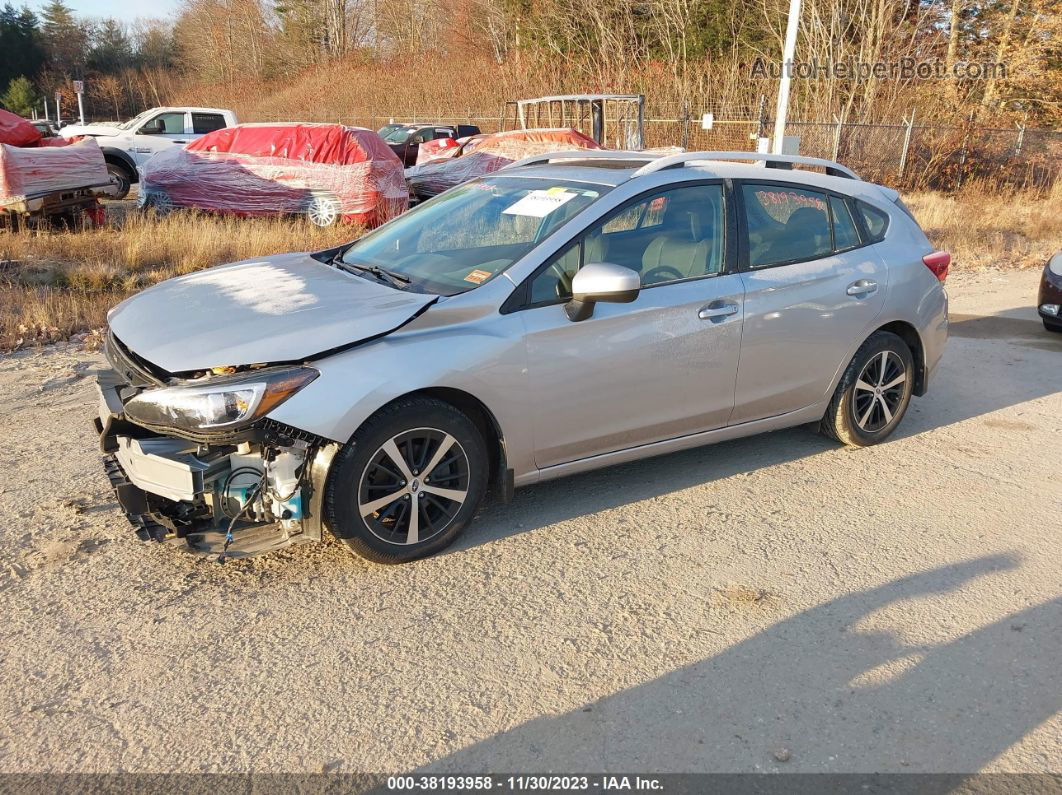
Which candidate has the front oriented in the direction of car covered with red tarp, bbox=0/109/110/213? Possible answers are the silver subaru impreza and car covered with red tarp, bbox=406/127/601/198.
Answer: car covered with red tarp, bbox=406/127/601/198

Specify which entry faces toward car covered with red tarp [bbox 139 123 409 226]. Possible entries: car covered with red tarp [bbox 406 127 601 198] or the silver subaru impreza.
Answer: car covered with red tarp [bbox 406 127 601 198]

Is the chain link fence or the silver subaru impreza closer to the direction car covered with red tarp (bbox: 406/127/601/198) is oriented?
the silver subaru impreza

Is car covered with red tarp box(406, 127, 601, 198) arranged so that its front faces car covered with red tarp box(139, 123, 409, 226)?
yes

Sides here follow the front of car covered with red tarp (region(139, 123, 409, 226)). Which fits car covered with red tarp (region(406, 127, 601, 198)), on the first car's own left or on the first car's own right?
on the first car's own right

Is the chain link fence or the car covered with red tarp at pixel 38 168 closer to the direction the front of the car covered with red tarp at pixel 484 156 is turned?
the car covered with red tarp

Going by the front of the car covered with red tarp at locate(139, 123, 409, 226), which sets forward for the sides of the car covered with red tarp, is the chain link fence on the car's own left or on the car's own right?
on the car's own right

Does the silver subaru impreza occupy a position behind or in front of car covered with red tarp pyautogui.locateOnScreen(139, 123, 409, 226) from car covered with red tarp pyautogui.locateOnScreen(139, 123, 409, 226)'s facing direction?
behind
